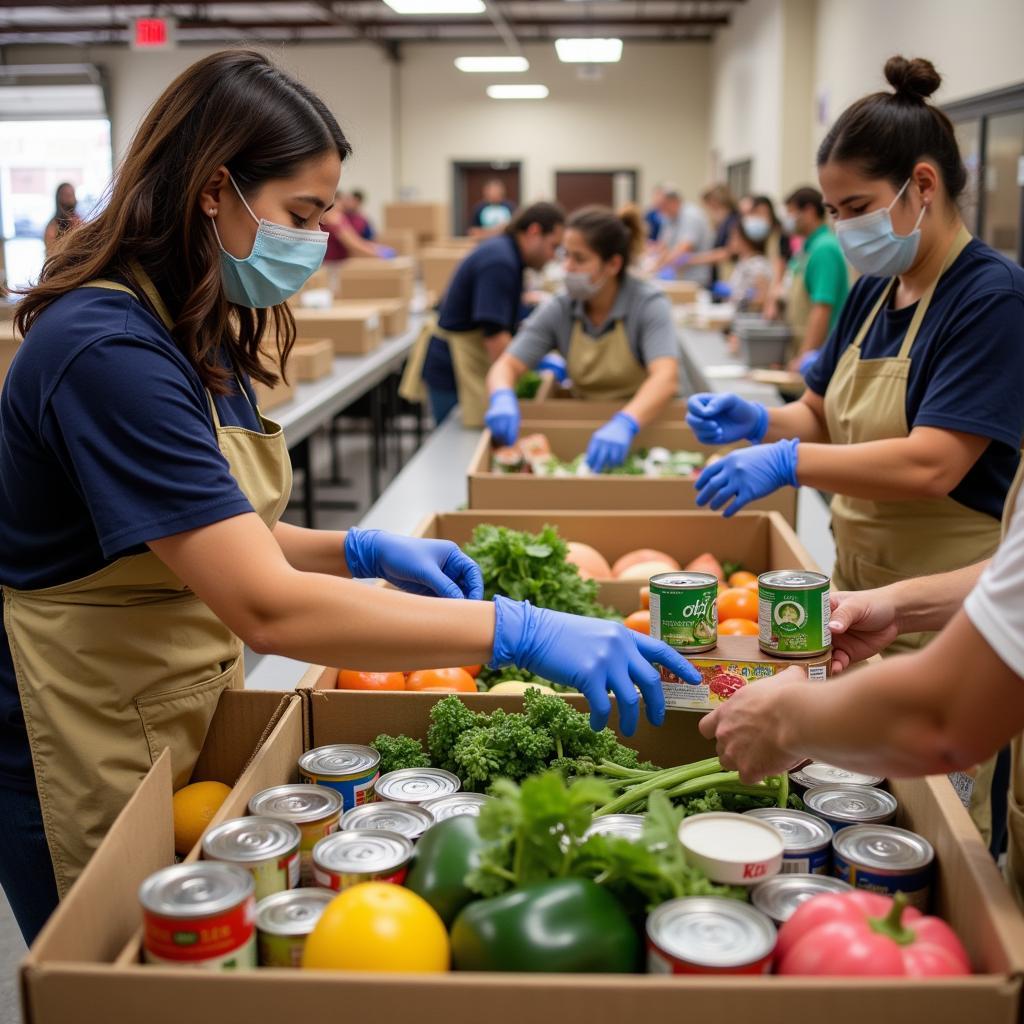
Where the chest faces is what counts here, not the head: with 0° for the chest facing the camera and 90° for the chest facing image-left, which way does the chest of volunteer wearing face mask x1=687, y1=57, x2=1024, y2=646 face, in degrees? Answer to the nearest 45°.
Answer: approximately 45°

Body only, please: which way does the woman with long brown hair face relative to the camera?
to the viewer's right

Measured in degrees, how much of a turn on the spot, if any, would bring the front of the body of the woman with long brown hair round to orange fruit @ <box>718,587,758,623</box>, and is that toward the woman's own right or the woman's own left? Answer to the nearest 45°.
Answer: approximately 45° to the woman's own left

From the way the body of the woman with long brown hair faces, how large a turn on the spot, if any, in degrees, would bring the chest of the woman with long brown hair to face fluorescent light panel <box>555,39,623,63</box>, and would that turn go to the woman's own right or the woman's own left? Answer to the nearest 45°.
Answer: approximately 90° to the woman's own left

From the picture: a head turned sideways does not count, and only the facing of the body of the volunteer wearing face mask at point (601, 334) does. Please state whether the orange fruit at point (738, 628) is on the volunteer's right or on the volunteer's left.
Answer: on the volunteer's left

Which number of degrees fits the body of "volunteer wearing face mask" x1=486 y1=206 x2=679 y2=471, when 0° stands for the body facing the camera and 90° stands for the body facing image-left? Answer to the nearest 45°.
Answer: approximately 45°

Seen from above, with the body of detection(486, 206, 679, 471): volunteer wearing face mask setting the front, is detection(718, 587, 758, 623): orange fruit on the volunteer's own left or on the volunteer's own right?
on the volunteer's own left

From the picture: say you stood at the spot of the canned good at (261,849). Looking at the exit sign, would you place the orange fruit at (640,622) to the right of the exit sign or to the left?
right

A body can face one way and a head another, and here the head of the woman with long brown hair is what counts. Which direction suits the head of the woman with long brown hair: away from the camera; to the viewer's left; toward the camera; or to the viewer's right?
to the viewer's right

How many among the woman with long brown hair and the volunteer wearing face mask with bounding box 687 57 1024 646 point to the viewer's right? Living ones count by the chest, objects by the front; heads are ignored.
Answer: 1

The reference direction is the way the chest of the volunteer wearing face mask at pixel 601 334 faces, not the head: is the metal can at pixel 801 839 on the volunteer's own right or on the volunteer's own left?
on the volunteer's own left

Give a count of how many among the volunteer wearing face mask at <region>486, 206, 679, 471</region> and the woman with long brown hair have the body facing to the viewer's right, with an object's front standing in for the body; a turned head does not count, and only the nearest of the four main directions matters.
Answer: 1
